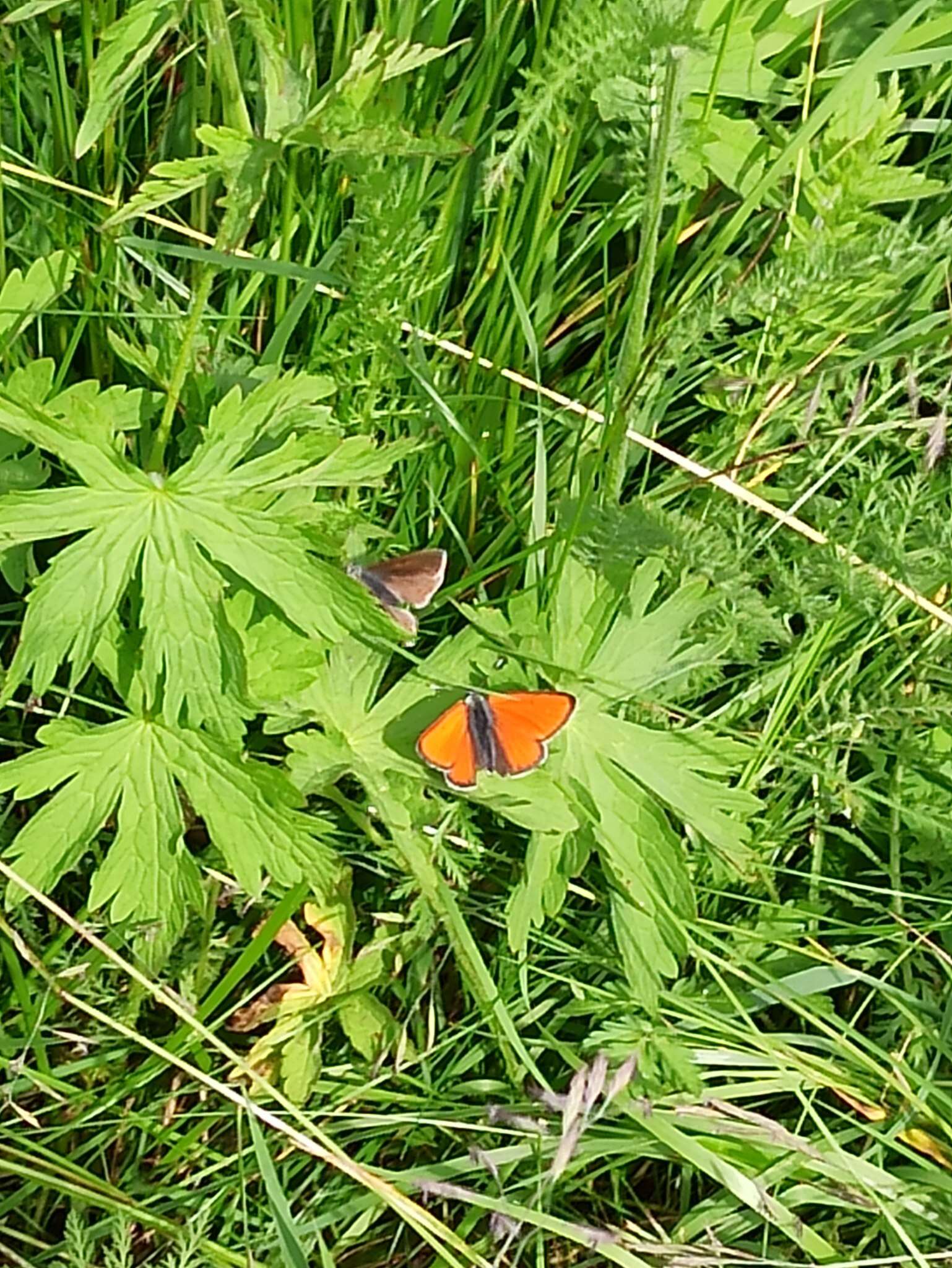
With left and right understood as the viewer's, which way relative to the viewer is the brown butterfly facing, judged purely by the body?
facing away from the viewer and to the left of the viewer

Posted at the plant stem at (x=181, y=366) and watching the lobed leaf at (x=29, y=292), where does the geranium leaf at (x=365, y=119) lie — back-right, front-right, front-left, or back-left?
back-right

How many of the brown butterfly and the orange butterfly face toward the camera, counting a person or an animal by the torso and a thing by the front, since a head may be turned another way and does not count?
0

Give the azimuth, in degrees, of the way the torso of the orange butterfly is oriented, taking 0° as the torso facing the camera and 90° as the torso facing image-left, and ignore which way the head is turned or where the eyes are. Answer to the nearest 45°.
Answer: approximately 180°
